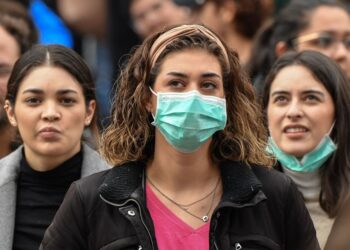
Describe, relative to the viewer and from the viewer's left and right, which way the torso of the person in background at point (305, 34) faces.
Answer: facing the viewer and to the right of the viewer

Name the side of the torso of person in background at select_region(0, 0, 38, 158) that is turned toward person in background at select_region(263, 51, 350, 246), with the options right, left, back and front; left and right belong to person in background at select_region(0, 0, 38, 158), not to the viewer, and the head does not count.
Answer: left

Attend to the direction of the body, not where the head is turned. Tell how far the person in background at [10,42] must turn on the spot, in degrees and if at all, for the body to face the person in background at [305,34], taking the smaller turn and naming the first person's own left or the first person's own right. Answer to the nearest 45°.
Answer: approximately 135° to the first person's own left

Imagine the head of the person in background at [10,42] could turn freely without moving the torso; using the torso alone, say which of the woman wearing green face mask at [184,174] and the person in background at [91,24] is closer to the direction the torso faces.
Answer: the woman wearing green face mask

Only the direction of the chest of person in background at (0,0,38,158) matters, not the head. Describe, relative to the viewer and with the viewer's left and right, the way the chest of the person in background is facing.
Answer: facing the viewer and to the left of the viewer

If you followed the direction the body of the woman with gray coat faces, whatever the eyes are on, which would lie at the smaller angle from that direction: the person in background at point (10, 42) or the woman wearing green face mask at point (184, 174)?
the woman wearing green face mask

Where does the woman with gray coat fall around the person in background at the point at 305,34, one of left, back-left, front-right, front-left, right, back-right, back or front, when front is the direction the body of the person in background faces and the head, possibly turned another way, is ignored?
right

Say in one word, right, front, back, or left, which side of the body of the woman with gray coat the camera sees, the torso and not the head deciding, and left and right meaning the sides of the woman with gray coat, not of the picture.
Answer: front

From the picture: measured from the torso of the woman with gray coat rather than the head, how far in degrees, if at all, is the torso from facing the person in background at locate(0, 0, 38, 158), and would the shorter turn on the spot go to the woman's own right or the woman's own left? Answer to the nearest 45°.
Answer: approximately 180°
